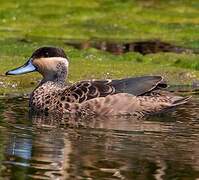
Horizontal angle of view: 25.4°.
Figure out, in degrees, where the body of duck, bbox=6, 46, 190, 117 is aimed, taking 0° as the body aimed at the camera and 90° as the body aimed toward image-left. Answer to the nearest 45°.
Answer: approximately 90°
